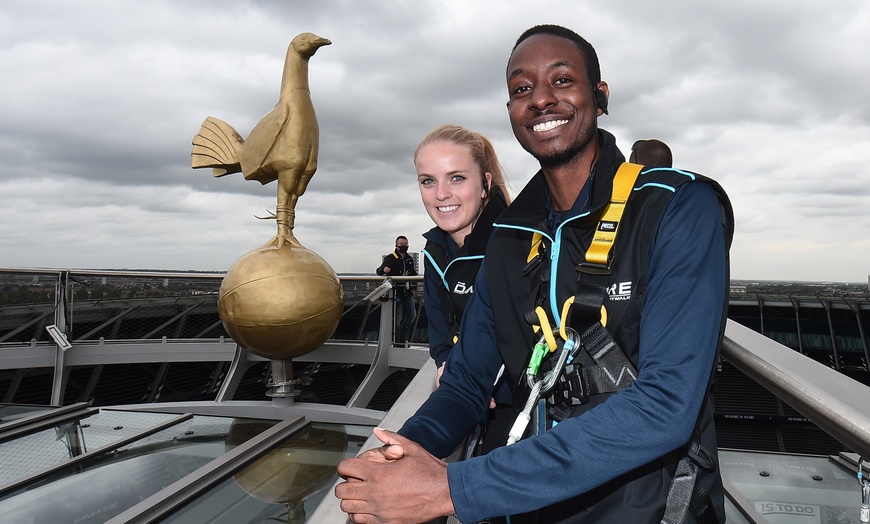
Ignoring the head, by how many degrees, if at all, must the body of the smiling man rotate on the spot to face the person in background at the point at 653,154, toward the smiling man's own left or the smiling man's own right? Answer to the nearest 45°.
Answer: approximately 135° to the smiling man's own right

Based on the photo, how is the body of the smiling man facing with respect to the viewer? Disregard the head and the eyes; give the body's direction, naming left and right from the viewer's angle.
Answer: facing the viewer and to the left of the viewer
